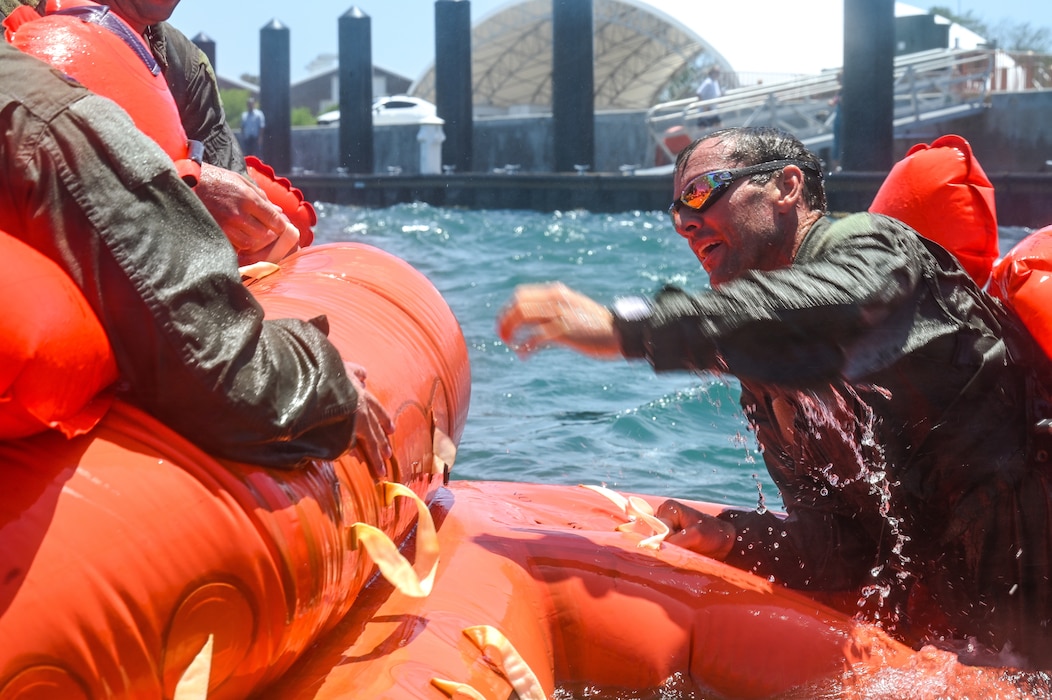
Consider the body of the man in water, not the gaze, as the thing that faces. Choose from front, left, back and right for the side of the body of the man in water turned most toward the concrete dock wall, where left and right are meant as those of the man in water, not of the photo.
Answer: right

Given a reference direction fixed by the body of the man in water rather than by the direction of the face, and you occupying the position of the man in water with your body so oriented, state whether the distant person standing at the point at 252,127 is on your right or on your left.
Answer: on your right

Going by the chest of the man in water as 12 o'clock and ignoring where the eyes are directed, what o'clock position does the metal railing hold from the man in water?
The metal railing is roughly at 3 o'clock from the man in water.

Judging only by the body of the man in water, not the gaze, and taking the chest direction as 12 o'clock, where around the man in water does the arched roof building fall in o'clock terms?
The arched roof building is roughly at 3 o'clock from the man in water.

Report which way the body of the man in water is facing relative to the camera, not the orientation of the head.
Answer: to the viewer's left
